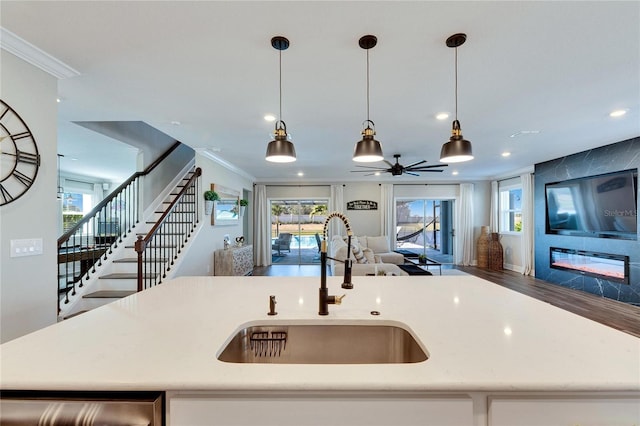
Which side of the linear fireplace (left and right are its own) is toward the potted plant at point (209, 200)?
front

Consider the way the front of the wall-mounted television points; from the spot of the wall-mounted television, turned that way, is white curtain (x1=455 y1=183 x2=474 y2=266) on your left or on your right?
on your right

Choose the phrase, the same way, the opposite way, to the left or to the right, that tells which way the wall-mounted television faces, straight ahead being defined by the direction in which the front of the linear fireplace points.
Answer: the same way

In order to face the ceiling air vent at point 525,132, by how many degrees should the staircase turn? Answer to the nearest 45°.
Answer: approximately 90° to its left

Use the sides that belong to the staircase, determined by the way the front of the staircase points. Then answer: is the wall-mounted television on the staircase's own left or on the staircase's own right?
on the staircase's own left

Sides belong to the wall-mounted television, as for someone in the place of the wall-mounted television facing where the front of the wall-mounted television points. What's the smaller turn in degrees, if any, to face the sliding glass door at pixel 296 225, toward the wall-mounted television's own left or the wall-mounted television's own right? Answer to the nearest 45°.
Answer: approximately 45° to the wall-mounted television's own right

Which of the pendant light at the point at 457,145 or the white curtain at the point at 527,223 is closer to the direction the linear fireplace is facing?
the pendant light

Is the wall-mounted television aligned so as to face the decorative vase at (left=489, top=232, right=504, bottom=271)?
no

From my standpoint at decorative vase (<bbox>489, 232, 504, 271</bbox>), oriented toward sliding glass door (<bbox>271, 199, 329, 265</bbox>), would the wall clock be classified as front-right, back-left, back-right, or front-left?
front-left

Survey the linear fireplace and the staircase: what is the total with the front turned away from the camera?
0

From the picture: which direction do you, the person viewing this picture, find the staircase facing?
facing the viewer and to the left of the viewer

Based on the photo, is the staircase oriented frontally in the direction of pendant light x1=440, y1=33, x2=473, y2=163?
no

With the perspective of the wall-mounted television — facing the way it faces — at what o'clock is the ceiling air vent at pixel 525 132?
The ceiling air vent is roughly at 11 o'clock from the wall-mounted television.
